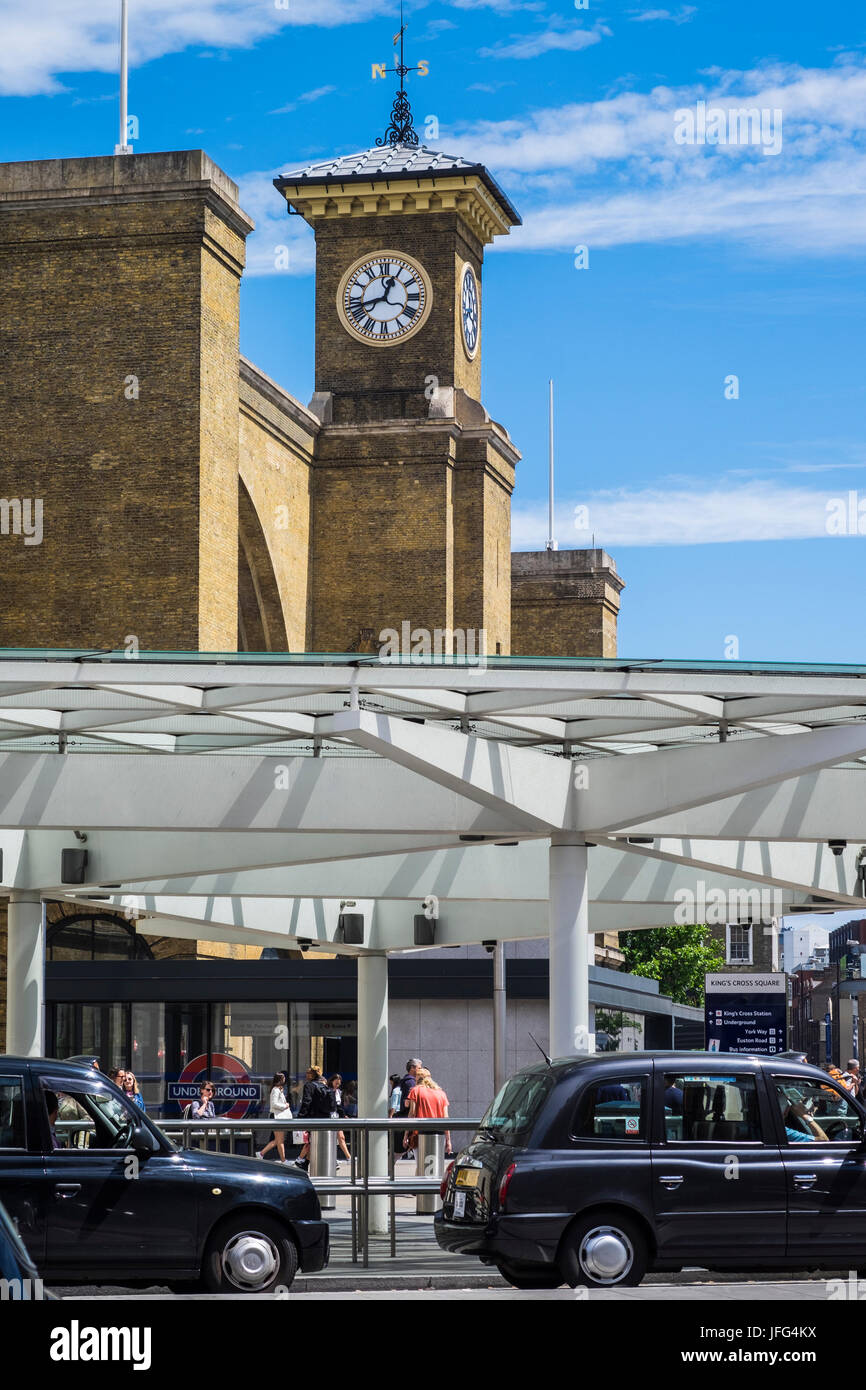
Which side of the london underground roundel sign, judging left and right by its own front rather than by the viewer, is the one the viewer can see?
front

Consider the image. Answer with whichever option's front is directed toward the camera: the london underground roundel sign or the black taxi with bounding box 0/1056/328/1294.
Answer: the london underground roundel sign

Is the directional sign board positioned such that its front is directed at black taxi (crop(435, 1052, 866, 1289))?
yes

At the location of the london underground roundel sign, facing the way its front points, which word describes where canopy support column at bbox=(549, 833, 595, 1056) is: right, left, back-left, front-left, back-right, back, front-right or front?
front

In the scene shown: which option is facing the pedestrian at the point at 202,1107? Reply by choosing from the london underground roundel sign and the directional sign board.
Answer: the london underground roundel sign

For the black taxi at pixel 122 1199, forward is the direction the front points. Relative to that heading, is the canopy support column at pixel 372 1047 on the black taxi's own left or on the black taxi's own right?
on the black taxi's own left

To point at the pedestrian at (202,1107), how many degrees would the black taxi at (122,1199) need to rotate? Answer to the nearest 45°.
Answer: approximately 90° to its left

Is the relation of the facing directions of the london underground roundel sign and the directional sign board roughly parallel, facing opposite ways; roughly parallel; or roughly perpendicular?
roughly parallel

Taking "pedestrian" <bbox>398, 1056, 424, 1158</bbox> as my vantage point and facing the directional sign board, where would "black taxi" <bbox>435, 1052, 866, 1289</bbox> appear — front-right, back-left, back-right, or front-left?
front-right

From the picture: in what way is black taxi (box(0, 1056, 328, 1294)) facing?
to the viewer's right

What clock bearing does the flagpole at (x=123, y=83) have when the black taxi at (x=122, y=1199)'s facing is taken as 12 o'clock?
The flagpole is roughly at 9 o'clock from the black taxi.

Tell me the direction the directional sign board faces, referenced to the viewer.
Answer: facing the viewer

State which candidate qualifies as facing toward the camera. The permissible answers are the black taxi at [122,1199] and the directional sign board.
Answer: the directional sign board

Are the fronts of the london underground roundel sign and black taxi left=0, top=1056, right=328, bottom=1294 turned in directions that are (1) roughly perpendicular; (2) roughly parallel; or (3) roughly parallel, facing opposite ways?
roughly perpendicular
